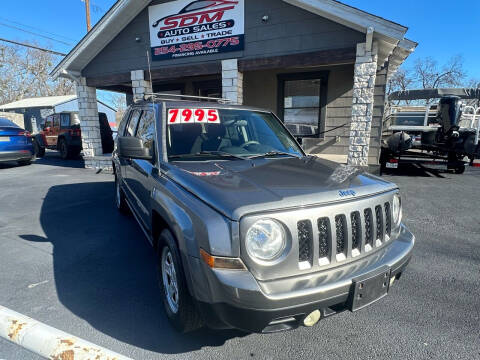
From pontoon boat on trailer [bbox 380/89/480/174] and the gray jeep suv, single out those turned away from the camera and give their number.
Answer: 1

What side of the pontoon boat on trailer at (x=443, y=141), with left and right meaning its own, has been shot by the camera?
back

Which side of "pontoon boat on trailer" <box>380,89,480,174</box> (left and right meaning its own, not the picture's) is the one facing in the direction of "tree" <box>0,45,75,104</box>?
left

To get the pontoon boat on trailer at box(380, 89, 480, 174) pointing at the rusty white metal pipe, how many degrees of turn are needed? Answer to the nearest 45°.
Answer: approximately 180°

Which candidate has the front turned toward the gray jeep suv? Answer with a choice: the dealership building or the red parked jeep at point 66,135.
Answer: the dealership building

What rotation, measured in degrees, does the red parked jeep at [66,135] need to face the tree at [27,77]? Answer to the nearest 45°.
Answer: approximately 45° to its right

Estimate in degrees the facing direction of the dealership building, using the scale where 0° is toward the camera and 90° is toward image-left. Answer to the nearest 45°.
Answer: approximately 0°

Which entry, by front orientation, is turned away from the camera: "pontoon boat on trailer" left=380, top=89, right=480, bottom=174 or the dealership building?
the pontoon boat on trailer

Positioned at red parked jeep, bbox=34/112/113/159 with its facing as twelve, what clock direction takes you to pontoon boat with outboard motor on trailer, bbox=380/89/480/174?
The pontoon boat with outboard motor on trailer is roughly at 6 o'clock from the red parked jeep.

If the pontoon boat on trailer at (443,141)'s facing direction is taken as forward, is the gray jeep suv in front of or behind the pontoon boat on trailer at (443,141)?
behind

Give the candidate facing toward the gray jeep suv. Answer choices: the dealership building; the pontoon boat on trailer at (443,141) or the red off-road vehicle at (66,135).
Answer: the dealership building

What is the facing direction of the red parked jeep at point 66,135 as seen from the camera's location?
facing away from the viewer and to the left of the viewer

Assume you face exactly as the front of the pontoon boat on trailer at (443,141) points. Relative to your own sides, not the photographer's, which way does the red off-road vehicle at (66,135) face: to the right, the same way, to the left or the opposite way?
to the left

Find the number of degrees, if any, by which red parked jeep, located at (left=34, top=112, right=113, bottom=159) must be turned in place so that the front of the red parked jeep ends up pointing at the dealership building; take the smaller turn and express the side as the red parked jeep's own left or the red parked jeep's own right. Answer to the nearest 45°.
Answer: approximately 180°
